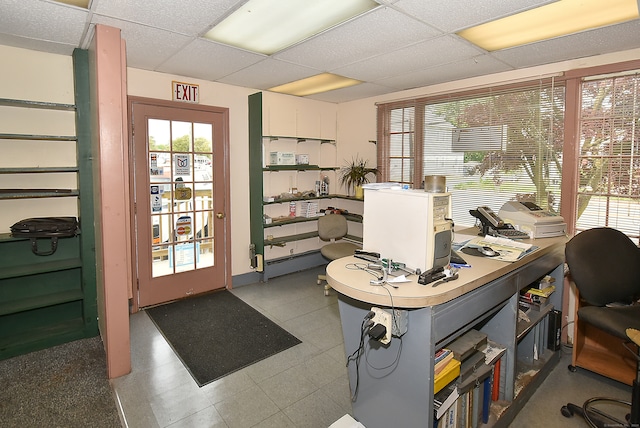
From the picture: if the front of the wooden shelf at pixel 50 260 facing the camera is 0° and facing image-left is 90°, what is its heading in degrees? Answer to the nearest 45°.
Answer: approximately 315°

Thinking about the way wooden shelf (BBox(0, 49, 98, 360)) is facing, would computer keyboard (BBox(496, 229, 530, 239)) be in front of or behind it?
in front

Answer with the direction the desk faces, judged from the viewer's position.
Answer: facing the viewer and to the right of the viewer

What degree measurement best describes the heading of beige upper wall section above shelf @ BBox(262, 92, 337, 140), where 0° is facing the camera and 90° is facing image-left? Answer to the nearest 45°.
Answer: approximately 315°

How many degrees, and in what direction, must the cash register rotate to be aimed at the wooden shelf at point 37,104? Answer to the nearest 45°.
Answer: approximately 90° to its right

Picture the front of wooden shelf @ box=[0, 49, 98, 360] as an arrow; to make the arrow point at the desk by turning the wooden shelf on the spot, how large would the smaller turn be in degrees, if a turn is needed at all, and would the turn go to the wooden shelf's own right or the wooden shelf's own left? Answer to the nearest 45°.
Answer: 0° — it already faces it
